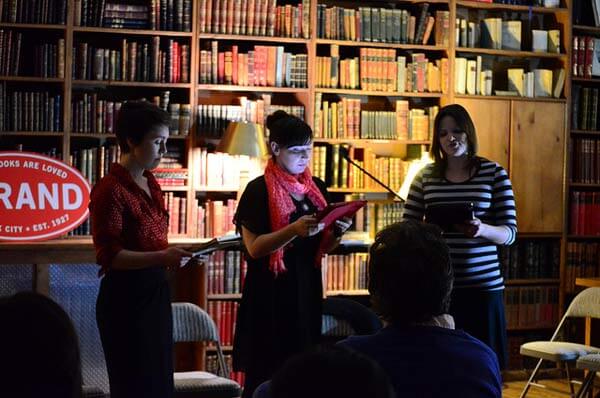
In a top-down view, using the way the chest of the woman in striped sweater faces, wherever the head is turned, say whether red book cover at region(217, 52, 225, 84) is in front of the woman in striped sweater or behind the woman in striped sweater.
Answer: behind

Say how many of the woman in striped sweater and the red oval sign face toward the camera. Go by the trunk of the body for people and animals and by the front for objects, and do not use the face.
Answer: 2

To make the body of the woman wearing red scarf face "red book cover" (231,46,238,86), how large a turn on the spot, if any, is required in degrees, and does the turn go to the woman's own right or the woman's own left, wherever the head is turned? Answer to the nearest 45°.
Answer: approximately 135° to the woman's own left

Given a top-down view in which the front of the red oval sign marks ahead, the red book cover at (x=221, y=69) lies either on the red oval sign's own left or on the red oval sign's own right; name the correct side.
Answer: on the red oval sign's own left

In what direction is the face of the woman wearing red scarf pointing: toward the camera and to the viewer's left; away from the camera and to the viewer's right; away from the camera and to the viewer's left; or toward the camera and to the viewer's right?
toward the camera and to the viewer's right

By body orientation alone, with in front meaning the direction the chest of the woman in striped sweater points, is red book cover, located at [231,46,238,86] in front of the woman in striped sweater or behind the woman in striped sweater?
behind

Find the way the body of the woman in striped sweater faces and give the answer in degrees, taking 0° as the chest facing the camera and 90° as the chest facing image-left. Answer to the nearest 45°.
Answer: approximately 0°

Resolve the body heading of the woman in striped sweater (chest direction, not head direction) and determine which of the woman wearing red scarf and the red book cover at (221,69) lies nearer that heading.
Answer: the woman wearing red scarf

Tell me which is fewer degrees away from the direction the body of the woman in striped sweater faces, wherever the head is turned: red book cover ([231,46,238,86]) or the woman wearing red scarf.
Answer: the woman wearing red scarf

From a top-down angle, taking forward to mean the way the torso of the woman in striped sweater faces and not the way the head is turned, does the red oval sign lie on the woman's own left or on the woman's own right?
on the woman's own right
